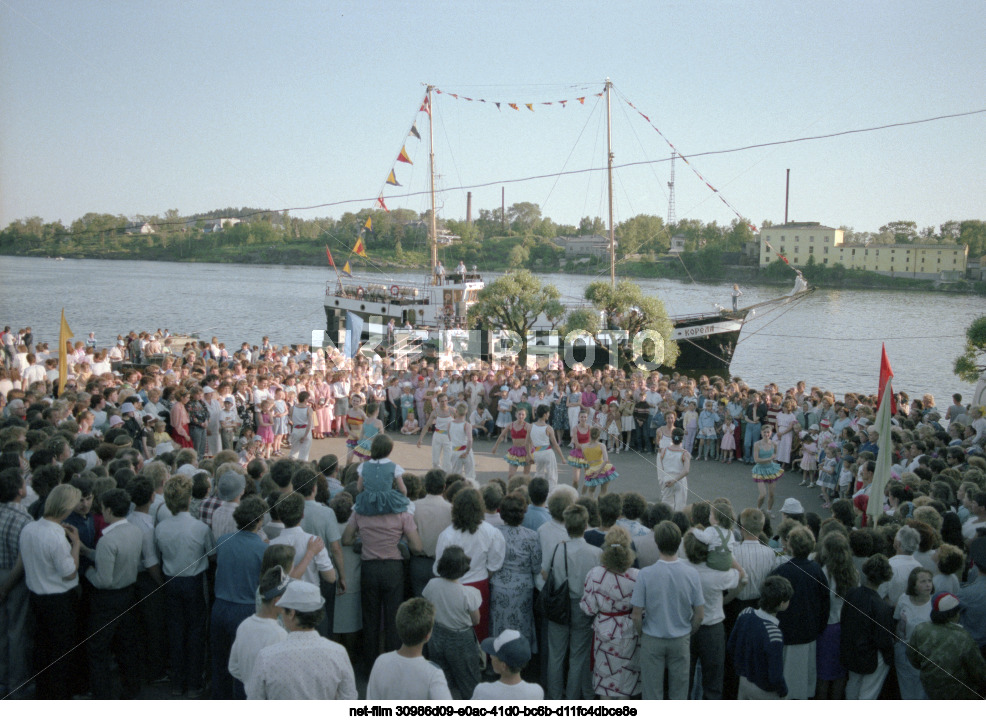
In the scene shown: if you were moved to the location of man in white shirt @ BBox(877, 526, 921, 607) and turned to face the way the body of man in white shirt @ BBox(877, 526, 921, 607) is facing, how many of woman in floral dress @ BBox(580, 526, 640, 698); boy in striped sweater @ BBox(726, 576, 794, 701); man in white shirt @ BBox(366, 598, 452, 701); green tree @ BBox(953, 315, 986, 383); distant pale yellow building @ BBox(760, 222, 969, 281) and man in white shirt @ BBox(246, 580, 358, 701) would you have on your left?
4

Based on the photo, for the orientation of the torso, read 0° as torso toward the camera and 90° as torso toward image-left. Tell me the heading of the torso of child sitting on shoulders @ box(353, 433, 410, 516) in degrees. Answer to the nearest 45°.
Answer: approximately 180°

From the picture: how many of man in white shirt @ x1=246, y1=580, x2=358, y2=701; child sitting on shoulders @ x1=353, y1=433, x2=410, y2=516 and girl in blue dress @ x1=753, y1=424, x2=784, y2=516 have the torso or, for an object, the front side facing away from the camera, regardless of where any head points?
2

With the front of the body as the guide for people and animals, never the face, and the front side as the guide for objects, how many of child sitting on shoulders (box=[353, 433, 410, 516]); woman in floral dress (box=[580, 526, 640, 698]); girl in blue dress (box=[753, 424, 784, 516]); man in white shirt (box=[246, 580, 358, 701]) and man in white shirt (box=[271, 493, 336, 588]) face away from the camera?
4

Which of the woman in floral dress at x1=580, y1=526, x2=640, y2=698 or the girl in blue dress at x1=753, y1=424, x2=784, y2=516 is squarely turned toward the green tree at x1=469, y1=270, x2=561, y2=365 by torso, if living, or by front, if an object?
the woman in floral dress

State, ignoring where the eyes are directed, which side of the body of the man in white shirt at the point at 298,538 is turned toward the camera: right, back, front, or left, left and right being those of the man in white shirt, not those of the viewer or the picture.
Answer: back

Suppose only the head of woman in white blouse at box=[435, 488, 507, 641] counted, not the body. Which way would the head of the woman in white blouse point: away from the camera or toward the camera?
away from the camera

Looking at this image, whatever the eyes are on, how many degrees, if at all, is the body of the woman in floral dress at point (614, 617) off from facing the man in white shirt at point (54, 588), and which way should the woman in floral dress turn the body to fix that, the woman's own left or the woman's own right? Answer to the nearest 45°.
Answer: approximately 90° to the woman's own left

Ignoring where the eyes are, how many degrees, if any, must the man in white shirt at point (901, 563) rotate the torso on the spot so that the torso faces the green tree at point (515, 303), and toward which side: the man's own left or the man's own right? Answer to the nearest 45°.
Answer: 0° — they already face it

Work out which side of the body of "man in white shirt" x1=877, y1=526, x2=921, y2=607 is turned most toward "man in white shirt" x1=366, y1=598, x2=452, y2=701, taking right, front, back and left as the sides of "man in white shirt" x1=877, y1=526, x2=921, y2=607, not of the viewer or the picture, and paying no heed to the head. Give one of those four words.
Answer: left

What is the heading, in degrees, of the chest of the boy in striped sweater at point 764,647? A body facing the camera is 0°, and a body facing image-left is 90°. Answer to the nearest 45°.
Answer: approximately 225°

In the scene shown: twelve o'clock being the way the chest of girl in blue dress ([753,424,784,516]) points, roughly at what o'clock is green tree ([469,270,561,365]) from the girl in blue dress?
The green tree is roughly at 5 o'clock from the girl in blue dress.
